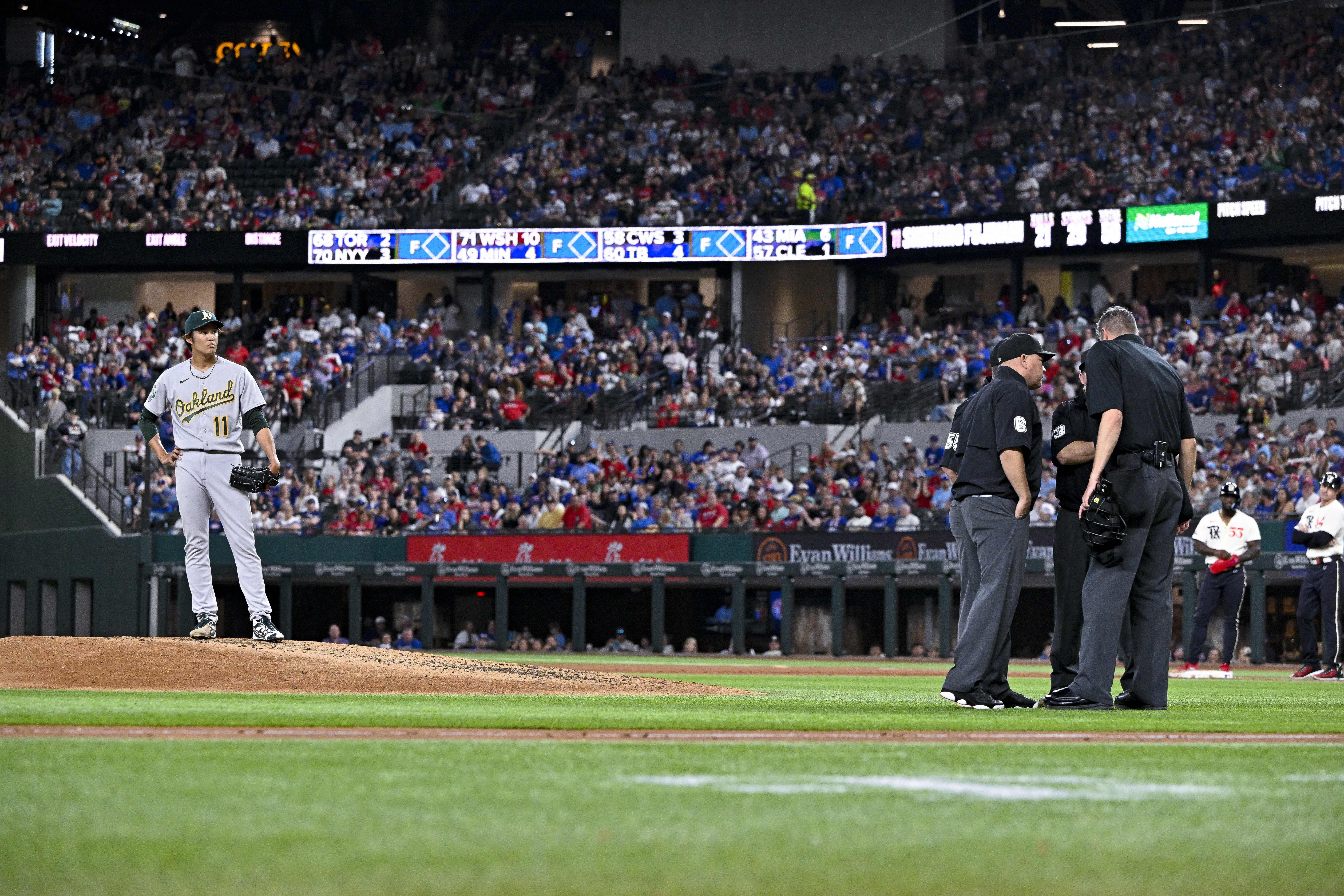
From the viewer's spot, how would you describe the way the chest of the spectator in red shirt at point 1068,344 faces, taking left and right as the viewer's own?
facing the viewer

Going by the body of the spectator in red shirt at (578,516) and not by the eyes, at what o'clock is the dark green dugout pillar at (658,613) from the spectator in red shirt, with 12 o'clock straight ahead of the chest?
The dark green dugout pillar is roughly at 11 o'clock from the spectator in red shirt.

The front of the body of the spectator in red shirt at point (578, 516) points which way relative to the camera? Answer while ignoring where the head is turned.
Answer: toward the camera

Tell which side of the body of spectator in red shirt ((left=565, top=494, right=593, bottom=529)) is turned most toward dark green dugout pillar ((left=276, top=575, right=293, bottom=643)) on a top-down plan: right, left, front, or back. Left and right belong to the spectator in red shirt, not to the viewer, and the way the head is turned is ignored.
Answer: right

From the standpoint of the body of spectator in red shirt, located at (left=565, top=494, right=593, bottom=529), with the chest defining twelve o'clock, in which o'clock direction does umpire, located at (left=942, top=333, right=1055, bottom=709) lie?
The umpire is roughly at 12 o'clock from the spectator in red shirt.

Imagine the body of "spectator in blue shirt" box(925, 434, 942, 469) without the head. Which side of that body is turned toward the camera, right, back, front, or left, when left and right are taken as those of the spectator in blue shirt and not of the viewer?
front

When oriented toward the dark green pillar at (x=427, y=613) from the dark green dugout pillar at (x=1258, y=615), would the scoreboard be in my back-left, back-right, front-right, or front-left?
front-right

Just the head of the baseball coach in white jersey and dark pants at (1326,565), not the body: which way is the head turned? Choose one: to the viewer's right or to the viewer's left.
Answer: to the viewer's left

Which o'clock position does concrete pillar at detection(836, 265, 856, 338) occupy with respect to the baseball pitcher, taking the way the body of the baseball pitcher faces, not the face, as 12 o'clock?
The concrete pillar is roughly at 7 o'clock from the baseball pitcher.

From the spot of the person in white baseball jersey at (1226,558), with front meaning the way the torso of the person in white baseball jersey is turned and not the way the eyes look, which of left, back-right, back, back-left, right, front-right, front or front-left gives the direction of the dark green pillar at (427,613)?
back-right

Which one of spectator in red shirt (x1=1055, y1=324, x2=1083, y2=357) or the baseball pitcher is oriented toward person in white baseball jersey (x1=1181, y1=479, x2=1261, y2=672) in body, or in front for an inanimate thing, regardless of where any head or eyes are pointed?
the spectator in red shirt

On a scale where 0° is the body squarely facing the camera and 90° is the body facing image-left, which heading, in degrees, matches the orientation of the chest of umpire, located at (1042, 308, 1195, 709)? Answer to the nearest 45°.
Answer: approximately 135°

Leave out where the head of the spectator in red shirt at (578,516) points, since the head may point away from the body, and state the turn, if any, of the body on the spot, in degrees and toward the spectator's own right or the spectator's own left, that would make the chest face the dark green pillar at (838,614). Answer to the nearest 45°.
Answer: approximately 45° to the spectator's own left

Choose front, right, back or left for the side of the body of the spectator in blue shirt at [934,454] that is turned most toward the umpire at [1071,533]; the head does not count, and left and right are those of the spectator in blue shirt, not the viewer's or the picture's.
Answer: front

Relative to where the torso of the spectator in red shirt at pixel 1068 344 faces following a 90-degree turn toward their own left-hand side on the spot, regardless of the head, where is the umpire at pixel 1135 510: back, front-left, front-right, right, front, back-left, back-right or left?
right

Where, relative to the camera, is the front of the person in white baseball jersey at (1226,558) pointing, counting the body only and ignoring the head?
toward the camera
